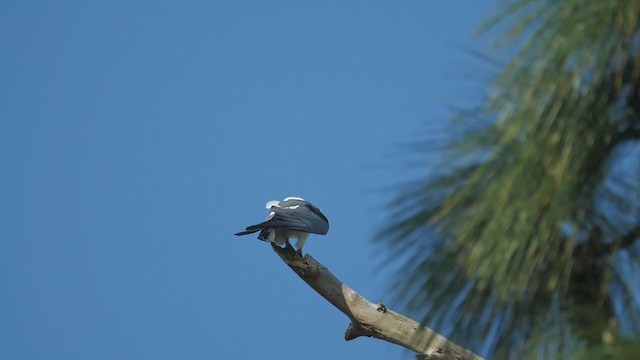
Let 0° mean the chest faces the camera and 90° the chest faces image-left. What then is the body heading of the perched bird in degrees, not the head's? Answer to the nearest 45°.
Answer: approximately 270°

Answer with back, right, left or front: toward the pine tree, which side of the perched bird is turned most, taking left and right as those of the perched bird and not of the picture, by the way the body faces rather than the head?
right
